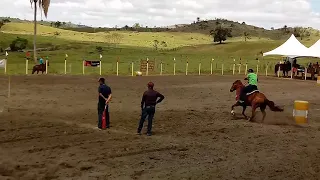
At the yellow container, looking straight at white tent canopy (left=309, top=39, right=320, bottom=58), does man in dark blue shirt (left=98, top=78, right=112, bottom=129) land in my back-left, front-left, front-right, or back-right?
back-left

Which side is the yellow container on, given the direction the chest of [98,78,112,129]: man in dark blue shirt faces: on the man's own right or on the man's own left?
on the man's own right
